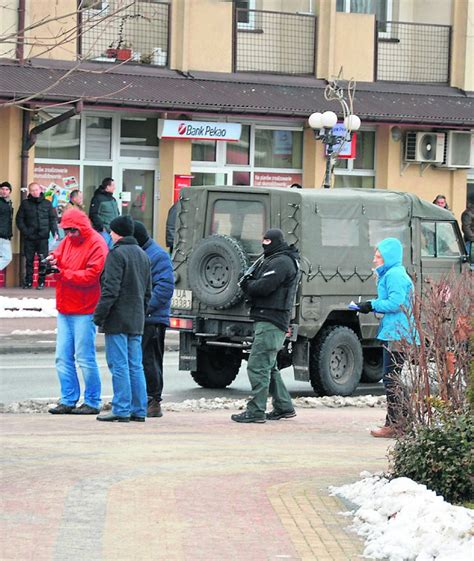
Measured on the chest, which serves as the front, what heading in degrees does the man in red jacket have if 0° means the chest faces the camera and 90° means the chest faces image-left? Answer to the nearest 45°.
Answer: approximately 45°

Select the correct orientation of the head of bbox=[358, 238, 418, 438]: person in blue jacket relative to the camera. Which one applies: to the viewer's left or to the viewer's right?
to the viewer's left

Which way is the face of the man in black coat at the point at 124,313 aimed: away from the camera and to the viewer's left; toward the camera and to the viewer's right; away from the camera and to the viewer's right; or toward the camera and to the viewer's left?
away from the camera and to the viewer's left

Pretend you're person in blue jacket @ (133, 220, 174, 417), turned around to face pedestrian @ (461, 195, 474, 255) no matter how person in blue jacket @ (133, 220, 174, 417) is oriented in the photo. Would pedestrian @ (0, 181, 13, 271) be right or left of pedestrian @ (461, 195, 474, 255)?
left
